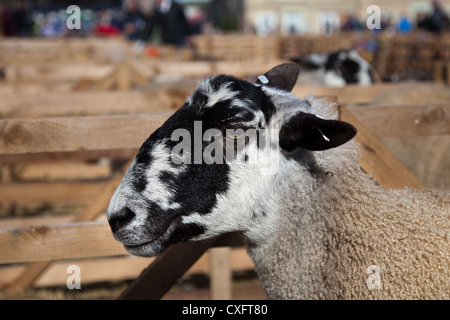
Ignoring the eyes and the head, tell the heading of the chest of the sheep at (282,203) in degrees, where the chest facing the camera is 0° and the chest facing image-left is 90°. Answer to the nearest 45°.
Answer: approximately 90°

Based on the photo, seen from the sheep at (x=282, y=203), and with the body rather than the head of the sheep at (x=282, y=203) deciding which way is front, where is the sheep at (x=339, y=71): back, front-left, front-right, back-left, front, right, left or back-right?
right

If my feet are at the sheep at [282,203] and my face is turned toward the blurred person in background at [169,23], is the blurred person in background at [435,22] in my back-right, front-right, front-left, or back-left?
front-right

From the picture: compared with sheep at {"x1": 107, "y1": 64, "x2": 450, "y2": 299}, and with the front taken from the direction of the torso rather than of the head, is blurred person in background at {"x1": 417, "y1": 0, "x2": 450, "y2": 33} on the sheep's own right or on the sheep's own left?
on the sheep's own right

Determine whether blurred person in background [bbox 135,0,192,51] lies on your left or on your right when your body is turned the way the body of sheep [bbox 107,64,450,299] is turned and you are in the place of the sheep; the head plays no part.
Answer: on your right
